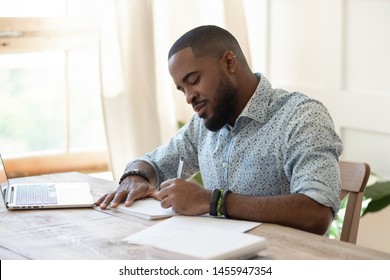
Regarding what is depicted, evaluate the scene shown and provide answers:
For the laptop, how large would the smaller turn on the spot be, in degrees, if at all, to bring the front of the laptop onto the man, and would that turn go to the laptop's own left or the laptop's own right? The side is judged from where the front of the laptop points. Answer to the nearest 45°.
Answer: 0° — it already faces them

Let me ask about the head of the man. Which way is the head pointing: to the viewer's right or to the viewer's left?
to the viewer's left

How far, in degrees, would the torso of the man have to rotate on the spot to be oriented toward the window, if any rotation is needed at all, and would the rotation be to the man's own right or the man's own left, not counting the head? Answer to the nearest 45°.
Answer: approximately 90° to the man's own right

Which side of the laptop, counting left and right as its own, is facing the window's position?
left

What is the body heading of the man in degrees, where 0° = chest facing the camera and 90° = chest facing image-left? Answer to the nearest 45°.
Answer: approximately 45°

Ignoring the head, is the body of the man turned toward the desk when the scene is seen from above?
yes

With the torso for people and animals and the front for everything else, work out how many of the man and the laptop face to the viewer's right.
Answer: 1

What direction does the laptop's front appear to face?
to the viewer's right
